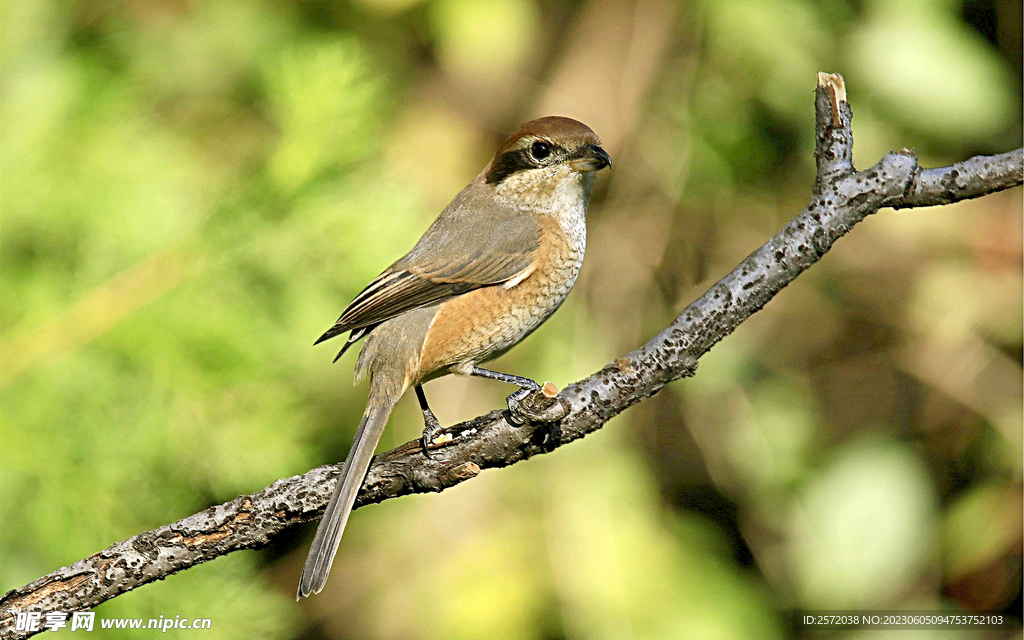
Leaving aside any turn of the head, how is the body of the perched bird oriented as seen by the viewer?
to the viewer's right
